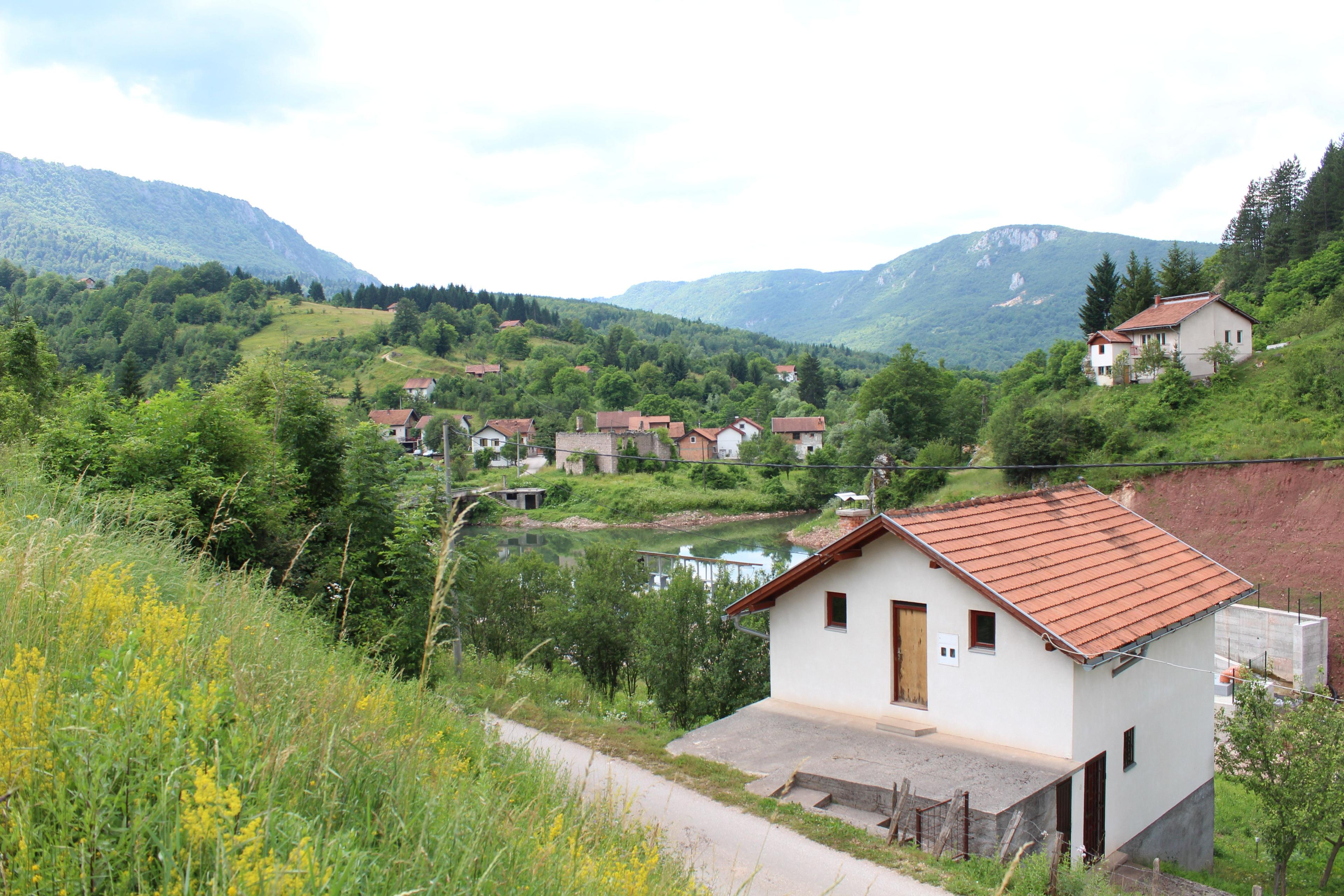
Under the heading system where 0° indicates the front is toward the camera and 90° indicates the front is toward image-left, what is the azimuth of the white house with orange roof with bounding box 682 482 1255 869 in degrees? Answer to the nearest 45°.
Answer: approximately 45°
